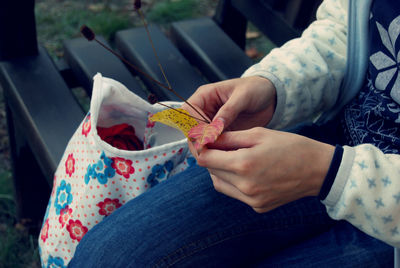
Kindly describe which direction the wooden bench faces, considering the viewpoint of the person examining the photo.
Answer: facing the viewer and to the left of the viewer
